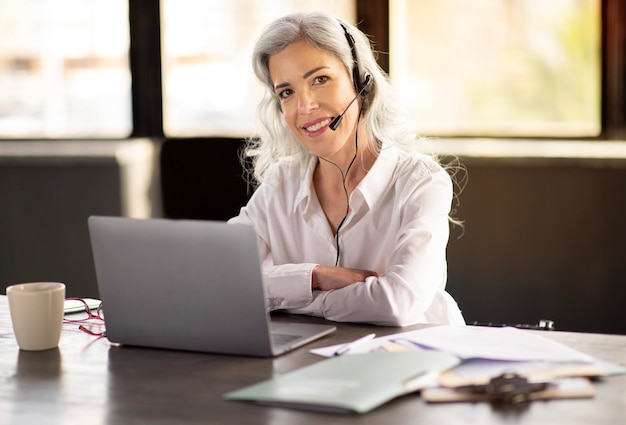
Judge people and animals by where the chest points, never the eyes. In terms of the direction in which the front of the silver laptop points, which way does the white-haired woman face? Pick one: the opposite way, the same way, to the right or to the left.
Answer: the opposite way

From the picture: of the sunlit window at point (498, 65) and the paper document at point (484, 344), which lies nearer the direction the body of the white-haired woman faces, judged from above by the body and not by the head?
the paper document

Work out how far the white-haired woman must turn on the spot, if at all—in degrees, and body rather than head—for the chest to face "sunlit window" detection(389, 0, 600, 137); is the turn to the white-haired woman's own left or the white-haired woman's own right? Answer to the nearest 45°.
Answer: approximately 135° to the white-haired woman's own right

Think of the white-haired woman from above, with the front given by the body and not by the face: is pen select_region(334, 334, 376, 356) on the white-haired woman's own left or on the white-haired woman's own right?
on the white-haired woman's own left

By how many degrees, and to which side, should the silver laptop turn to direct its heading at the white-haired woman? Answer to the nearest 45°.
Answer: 0° — it already faces them

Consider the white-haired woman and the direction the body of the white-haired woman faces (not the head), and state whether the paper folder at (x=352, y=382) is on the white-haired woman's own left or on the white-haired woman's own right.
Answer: on the white-haired woman's own left

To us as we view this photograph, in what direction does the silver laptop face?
facing away from the viewer and to the right of the viewer

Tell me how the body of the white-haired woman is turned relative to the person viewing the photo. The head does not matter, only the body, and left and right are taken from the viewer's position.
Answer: facing the viewer and to the left of the viewer
